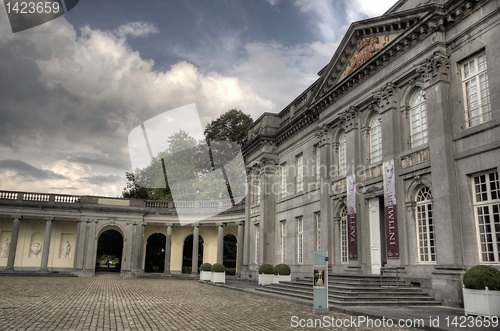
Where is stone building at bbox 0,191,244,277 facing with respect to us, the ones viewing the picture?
facing the viewer

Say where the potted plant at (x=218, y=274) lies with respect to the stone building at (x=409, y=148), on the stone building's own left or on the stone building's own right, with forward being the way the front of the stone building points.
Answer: on the stone building's own right

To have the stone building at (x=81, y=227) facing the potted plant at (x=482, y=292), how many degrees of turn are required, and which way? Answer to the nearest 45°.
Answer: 0° — it already faces it

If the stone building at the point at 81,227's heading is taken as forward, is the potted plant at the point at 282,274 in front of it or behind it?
in front

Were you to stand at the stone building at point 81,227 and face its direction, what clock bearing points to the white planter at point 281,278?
The white planter is roughly at 11 o'clock from the stone building.

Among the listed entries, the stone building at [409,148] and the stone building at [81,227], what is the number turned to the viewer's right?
0

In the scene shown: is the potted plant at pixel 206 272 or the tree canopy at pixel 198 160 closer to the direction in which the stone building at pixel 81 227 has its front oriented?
the potted plant

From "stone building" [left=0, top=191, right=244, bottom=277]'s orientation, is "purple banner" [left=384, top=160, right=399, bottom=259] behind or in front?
in front

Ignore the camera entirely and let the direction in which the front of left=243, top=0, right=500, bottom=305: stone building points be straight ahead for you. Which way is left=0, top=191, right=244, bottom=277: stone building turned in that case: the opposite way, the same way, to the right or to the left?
to the left

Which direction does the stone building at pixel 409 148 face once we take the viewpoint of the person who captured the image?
facing the viewer and to the left of the viewer

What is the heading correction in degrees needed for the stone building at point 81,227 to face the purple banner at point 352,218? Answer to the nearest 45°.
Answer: approximately 45° to its left

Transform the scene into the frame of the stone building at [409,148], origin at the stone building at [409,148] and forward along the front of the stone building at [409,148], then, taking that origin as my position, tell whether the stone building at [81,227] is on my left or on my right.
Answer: on my right
